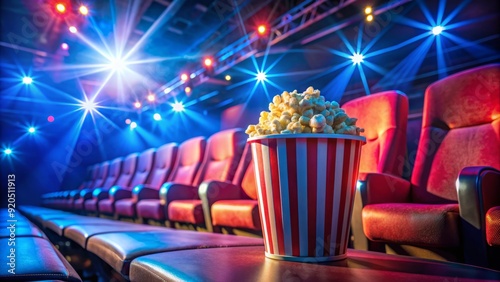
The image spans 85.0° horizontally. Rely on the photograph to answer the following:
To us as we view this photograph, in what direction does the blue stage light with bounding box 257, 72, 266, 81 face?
facing the viewer

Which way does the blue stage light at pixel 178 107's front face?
toward the camera

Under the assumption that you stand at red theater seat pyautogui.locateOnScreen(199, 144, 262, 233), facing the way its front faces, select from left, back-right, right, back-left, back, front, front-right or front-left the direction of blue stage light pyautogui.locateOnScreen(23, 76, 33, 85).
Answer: right

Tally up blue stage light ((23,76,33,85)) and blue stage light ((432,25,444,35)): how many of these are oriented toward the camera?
2

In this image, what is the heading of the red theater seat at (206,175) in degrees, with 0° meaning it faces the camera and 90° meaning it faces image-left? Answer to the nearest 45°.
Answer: approximately 45°

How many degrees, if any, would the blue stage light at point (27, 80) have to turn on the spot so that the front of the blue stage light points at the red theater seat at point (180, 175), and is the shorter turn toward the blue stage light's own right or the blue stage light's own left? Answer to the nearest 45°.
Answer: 0° — it already faces it

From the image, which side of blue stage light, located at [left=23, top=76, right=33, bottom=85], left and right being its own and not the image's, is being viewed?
front

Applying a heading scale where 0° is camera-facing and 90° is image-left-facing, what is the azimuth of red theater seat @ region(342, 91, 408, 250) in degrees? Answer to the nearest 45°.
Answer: approximately 45°

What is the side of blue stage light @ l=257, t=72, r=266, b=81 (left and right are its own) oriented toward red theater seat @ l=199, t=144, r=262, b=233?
front

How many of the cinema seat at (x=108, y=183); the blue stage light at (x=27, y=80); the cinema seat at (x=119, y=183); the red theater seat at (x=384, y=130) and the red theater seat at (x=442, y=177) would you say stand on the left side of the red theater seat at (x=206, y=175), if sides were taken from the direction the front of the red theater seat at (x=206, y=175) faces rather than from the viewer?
2

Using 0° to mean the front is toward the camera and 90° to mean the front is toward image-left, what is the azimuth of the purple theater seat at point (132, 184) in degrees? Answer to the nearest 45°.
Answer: approximately 45°
